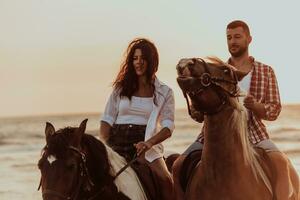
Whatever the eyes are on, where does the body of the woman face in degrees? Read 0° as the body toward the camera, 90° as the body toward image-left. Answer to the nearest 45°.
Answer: approximately 0°

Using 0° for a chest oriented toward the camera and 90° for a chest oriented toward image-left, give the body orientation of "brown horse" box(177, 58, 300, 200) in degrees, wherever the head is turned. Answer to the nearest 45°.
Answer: approximately 45°

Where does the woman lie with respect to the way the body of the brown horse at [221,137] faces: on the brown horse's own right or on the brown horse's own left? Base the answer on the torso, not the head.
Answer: on the brown horse's own right

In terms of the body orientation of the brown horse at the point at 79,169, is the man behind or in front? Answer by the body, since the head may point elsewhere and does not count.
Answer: behind

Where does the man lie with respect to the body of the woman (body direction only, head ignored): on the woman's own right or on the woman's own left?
on the woman's own left

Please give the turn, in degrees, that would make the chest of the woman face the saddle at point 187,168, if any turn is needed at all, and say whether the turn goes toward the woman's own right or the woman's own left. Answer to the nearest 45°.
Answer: approximately 45° to the woman's own left

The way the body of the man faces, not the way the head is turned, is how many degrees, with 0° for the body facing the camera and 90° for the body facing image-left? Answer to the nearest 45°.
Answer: approximately 45°

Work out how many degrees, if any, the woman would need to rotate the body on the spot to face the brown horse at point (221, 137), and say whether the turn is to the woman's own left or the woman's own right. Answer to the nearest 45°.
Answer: approximately 45° to the woman's own left

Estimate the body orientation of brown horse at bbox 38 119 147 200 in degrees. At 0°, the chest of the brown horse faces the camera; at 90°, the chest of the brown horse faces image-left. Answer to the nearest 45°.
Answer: approximately 45°

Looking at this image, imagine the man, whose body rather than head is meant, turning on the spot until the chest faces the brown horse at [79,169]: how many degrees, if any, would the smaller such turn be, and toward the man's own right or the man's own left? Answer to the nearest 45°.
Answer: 0° — they already face it
